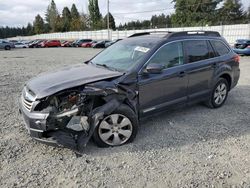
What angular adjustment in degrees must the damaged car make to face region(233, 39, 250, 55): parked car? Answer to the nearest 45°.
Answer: approximately 180°

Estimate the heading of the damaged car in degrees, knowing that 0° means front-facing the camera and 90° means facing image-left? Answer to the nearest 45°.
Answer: approximately 45°
